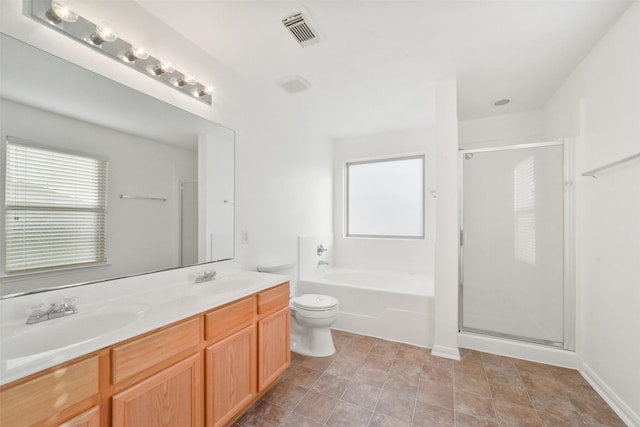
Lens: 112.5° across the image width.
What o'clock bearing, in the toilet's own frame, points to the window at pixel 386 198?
The window is roughly at 9 o'clock from the toilet.

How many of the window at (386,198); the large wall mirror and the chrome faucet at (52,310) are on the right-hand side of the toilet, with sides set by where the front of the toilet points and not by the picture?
2

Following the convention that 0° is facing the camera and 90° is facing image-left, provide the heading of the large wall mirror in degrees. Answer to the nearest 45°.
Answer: approximately 315°

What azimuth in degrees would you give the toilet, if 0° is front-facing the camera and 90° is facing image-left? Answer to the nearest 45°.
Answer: approximately 315°

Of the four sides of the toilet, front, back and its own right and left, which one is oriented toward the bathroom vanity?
right

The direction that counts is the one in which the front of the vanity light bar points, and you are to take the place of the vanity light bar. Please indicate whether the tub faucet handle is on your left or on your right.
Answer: on your left

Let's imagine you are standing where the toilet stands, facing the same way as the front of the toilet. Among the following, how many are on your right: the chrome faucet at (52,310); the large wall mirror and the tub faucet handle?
2

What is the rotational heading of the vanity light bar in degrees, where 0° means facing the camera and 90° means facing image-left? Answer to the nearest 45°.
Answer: approximately 315°
